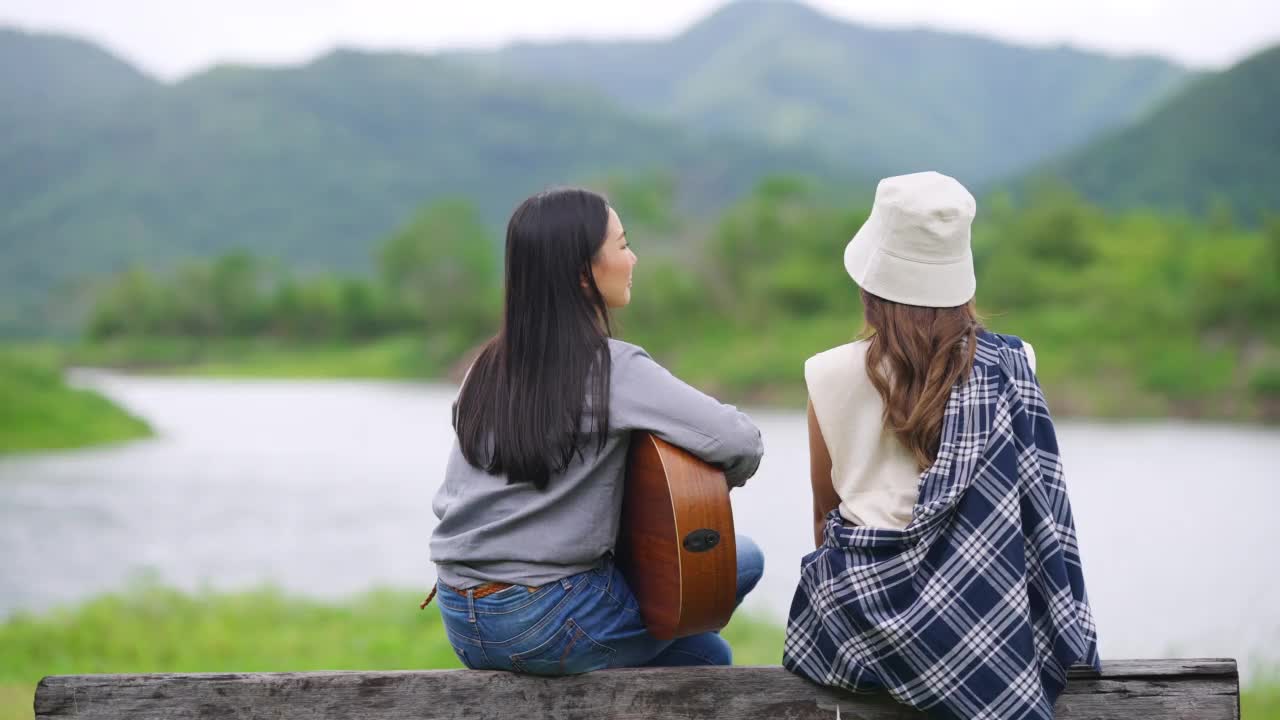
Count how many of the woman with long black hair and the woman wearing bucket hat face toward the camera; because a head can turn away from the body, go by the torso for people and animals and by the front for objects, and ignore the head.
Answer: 0

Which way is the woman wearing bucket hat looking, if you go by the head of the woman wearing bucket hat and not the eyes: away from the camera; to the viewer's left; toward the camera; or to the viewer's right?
away from the camera

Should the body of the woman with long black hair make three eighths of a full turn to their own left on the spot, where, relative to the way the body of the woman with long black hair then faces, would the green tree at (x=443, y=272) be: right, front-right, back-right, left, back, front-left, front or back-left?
right

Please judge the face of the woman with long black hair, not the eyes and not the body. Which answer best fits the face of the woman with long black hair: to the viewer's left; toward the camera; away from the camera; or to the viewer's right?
to the viewer's right

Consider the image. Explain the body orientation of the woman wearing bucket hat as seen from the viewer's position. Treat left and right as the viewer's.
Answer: facing away from the viewer

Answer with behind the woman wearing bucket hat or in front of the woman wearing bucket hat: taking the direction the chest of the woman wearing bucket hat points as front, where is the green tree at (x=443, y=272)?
in front

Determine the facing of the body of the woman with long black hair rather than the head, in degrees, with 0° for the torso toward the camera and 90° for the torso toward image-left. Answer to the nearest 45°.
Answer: approximately 225°
